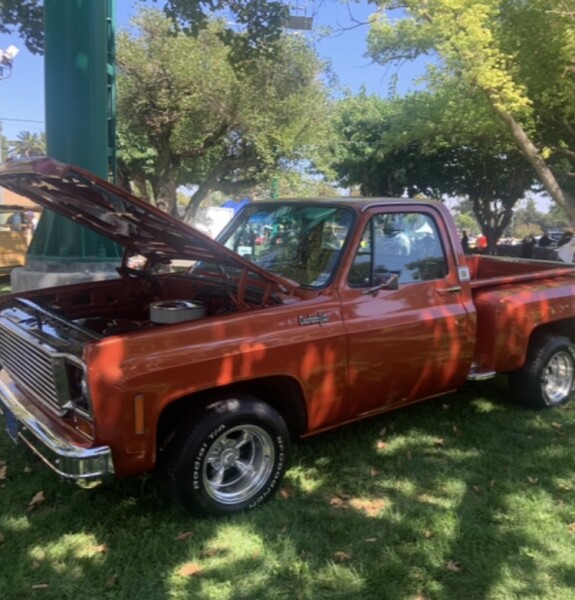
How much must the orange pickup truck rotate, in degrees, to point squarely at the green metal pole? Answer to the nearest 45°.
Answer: approximately 90° to its right

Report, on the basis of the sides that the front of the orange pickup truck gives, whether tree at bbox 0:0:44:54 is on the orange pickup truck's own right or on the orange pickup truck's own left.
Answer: on the orange pickup truck's own right

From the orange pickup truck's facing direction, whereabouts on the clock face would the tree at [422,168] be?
The tree is roughly at 5 o'clock from the orange pickup truck.

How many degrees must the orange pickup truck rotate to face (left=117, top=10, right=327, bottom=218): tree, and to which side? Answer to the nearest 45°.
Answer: approximately 135° to its right

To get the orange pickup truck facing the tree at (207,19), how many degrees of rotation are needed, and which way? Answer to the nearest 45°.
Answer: approximately 135° to its right

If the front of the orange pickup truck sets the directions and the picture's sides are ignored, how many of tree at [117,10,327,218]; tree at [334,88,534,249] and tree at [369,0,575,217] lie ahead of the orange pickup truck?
0

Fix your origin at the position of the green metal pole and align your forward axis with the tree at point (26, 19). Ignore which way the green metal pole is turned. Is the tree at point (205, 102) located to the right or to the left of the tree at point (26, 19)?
right

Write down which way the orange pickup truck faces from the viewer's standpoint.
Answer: facing the viewer and to the left of the viewer
